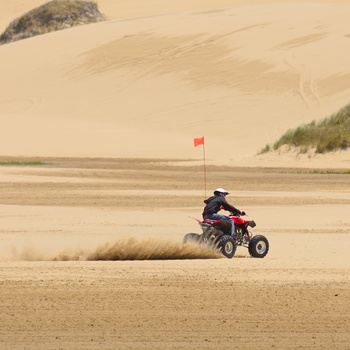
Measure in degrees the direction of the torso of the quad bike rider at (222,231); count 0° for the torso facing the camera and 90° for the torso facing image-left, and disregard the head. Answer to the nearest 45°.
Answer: approximately 225°

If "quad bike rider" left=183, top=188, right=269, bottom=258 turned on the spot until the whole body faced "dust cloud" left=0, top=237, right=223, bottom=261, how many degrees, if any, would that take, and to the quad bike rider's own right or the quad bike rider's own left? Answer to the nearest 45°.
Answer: approximately 135° to the quad bike rider's own left
